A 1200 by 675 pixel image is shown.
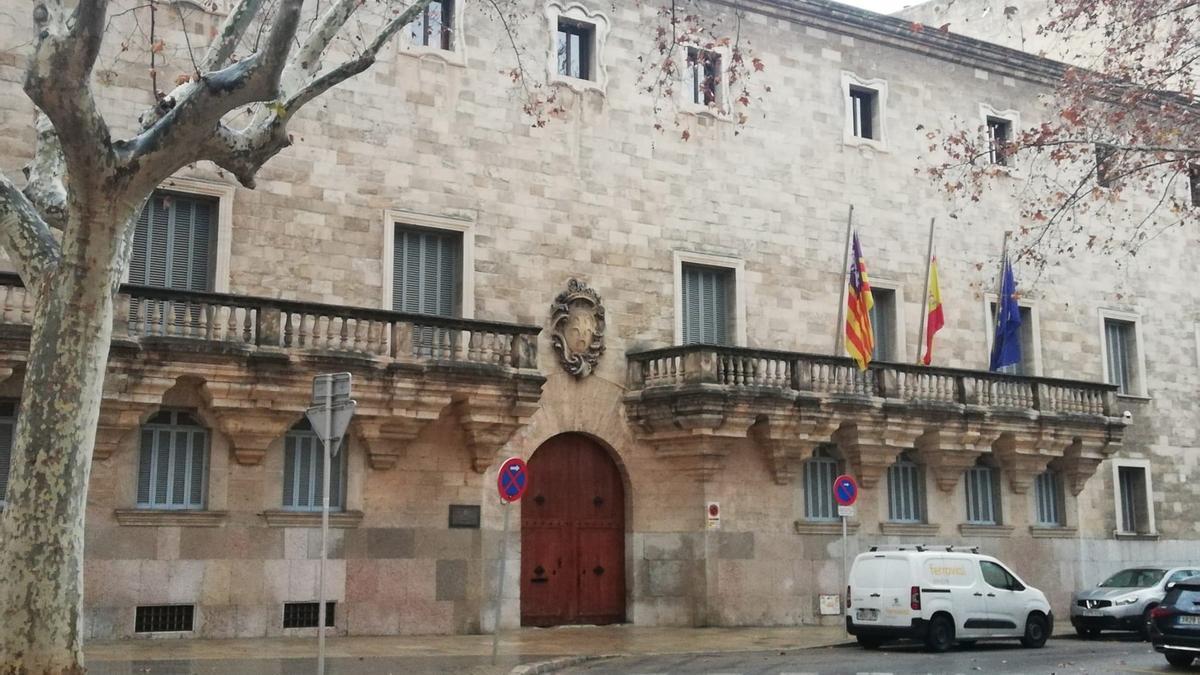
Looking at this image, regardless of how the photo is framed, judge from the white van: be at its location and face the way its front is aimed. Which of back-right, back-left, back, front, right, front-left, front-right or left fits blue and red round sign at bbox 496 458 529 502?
back

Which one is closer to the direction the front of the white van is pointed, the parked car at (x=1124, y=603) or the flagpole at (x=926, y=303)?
the parked car

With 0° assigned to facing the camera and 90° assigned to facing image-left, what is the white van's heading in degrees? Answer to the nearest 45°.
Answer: approximately 225°

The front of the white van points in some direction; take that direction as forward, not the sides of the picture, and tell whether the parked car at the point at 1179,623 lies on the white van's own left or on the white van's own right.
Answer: on the white van's own right

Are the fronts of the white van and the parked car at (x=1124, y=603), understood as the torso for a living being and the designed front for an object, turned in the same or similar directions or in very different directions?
very different directions

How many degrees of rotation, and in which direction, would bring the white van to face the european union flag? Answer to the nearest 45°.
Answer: approximately 45° to its left

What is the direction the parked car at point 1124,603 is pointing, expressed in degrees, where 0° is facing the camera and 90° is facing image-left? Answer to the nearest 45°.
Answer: approximately 45°
